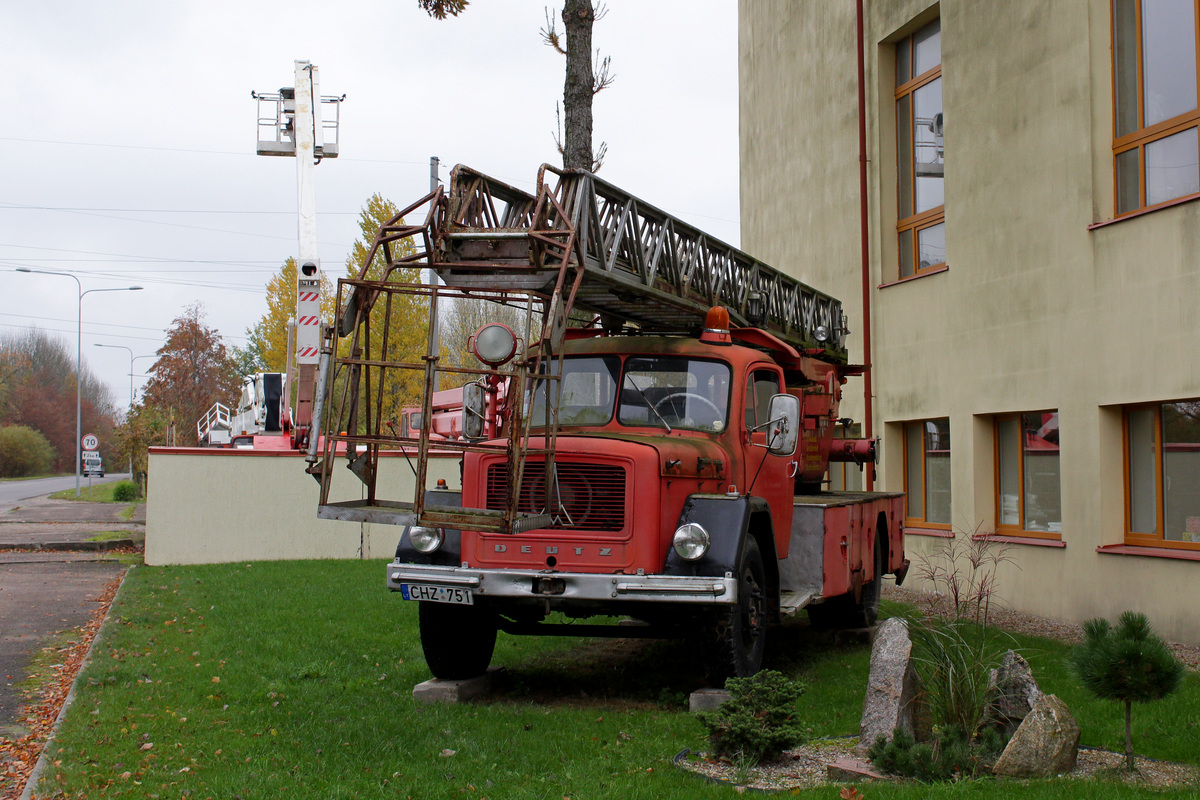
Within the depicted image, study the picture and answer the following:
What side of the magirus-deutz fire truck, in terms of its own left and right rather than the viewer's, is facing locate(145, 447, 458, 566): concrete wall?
right

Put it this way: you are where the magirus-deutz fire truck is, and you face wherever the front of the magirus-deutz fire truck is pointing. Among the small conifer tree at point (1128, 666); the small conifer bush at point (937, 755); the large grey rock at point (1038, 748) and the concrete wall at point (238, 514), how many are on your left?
3

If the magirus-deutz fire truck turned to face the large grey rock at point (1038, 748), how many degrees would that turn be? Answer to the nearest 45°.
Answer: approximately 90° to its left

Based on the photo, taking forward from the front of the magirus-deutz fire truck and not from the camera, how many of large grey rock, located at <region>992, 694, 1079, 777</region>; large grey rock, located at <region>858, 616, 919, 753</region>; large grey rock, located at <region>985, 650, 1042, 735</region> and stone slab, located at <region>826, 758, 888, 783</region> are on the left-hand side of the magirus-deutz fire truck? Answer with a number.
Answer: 4

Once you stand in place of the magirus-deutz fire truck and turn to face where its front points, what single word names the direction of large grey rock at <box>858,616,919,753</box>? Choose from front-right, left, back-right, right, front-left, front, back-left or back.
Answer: left

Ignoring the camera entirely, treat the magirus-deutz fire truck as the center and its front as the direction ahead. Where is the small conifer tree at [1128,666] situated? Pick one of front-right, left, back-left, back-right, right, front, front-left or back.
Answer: left

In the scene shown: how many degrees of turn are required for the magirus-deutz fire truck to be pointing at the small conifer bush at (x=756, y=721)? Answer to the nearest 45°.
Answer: approximately 90° to its left

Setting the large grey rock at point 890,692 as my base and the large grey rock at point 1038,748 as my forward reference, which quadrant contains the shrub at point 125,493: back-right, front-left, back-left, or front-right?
back-left

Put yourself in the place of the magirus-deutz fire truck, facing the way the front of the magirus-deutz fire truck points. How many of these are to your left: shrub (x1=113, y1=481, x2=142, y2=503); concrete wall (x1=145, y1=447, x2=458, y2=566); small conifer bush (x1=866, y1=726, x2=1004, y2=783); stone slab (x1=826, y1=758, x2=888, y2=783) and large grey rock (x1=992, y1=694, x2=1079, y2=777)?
3

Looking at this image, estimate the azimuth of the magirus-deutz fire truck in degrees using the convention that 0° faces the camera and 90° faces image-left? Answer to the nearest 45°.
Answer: approximately 45°

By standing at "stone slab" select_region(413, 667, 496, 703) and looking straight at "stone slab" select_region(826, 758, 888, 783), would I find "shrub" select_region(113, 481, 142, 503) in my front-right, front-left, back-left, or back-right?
back-left

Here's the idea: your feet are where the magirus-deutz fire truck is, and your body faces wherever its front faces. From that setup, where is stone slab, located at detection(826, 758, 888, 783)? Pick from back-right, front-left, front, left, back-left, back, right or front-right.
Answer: left
